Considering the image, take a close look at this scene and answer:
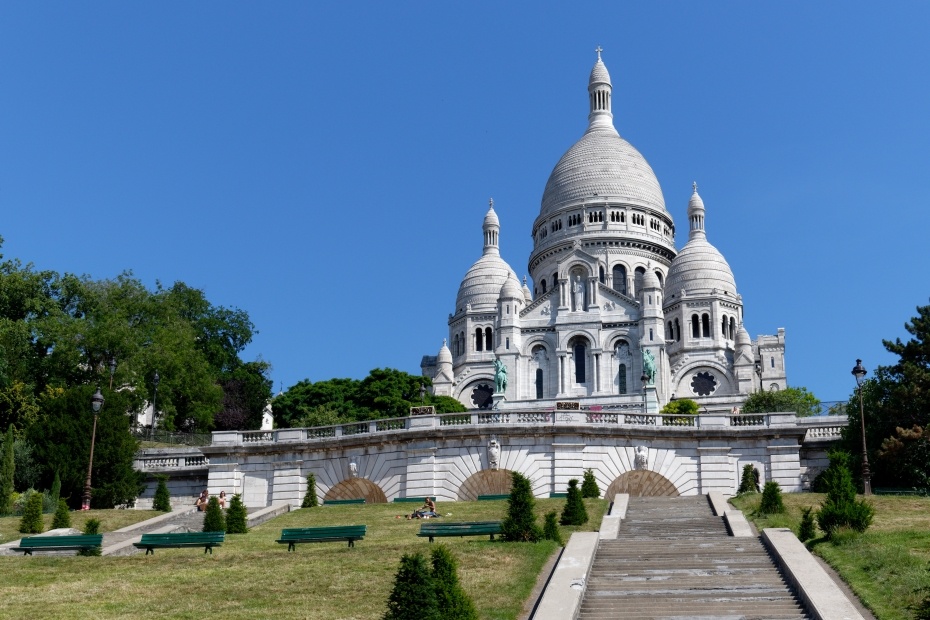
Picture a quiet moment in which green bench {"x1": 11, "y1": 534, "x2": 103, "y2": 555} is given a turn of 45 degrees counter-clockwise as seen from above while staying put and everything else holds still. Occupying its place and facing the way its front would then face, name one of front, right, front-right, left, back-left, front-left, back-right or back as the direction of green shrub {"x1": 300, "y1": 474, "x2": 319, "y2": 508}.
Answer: left

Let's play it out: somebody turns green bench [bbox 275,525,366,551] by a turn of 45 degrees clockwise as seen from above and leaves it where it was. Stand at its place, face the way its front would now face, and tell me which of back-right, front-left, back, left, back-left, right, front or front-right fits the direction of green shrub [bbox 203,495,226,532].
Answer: right

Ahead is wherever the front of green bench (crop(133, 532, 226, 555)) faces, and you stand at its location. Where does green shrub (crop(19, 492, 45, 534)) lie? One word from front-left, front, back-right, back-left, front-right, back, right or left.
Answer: back-right

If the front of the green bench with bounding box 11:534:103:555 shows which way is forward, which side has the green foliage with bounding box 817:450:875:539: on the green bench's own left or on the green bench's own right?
on the green bench's own left

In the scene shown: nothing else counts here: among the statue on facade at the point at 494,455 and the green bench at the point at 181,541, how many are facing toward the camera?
2

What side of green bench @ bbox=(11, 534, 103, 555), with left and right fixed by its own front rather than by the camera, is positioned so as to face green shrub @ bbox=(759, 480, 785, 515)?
left

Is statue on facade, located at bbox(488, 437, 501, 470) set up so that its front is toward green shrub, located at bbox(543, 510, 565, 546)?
yes

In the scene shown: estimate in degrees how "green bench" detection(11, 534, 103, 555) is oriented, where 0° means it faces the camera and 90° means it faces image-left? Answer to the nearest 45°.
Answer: approximately 0°

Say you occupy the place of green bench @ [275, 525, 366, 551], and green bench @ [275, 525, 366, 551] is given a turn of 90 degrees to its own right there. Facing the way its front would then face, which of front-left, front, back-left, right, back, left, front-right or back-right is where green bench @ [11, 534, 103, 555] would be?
front

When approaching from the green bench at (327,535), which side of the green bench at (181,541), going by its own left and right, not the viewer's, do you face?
left

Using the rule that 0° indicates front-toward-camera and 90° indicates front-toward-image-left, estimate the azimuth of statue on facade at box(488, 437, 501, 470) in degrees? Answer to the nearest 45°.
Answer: approximately 0°
